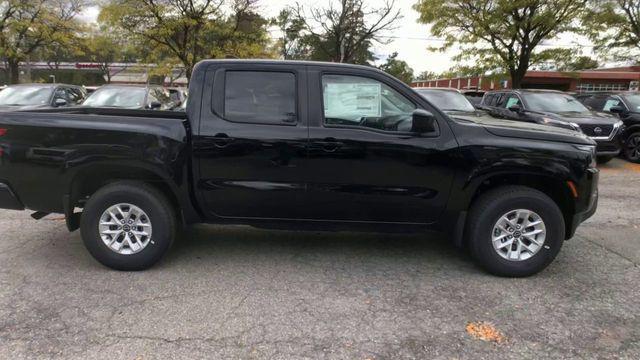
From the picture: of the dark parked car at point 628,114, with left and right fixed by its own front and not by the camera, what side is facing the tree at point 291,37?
back

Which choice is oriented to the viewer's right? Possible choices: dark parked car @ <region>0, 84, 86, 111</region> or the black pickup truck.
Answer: the black pickup truck

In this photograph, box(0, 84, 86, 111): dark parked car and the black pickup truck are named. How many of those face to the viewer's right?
1

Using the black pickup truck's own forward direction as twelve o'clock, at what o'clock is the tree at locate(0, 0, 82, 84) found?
The tree is roughly at 8 o'clock from the black pickup truck.

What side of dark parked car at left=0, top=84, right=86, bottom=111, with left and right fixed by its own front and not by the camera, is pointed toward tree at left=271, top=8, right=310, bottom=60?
back

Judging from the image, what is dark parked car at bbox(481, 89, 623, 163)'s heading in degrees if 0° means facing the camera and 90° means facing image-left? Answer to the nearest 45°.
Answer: approximately 315°

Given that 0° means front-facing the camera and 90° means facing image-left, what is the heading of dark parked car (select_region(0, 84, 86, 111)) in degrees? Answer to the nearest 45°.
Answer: approximately 45°

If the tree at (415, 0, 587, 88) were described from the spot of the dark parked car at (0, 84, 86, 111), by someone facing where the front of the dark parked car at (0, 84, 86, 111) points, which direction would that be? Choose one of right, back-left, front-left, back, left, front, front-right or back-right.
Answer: back-left

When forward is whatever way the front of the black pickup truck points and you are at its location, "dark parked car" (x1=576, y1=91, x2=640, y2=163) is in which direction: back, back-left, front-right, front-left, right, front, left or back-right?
front-left

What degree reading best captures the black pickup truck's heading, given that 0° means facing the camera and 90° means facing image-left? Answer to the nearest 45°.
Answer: approximately 270°

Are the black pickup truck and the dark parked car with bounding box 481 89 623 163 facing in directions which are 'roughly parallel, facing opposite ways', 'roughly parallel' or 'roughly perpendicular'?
roughly perpendicular

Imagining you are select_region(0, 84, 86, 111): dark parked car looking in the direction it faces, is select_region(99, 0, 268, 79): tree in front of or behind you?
behind

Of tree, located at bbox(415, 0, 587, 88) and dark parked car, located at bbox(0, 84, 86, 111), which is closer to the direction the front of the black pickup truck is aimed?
the tree

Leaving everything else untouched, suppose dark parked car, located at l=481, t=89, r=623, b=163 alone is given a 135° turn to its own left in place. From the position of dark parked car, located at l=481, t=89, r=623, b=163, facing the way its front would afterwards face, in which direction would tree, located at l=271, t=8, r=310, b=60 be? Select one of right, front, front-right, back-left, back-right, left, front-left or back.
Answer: front-left

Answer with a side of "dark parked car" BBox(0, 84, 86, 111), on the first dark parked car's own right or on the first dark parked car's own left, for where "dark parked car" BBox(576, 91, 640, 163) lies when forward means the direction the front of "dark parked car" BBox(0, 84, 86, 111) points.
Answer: on the first dark parked car's own left
